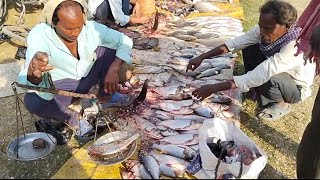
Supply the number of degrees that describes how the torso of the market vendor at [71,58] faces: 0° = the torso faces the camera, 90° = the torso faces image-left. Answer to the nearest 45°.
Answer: approximately 315°

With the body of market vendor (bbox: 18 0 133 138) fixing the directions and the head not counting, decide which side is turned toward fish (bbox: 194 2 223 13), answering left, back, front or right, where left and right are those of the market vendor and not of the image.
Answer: left

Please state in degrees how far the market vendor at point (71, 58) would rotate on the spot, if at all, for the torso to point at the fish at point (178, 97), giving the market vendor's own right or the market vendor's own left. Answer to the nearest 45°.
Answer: approximately 45° to the market vendor's own left

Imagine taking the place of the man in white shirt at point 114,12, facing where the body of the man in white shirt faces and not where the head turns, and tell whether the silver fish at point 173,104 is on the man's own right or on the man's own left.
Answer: on the man's own right

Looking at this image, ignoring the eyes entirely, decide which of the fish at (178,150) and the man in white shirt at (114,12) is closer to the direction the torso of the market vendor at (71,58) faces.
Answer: the fish

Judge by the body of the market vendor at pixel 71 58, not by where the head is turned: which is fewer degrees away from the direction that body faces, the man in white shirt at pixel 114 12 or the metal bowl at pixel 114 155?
the metal bowl
